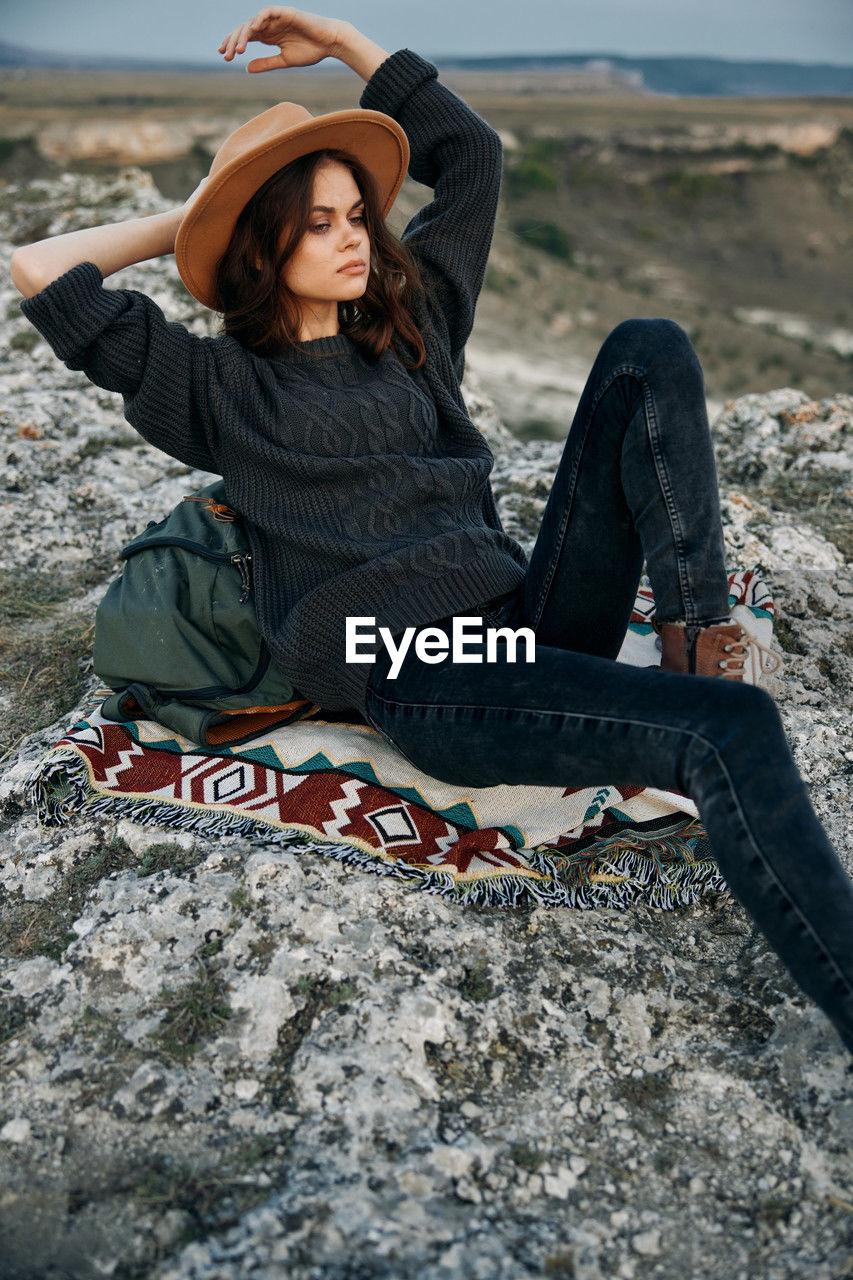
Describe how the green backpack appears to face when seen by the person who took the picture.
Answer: facing the viewer and to the left of the viewer

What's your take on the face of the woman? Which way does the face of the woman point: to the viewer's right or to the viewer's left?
to the viewer's right

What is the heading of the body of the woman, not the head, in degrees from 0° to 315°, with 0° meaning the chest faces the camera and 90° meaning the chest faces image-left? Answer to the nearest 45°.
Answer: approximately 315°
